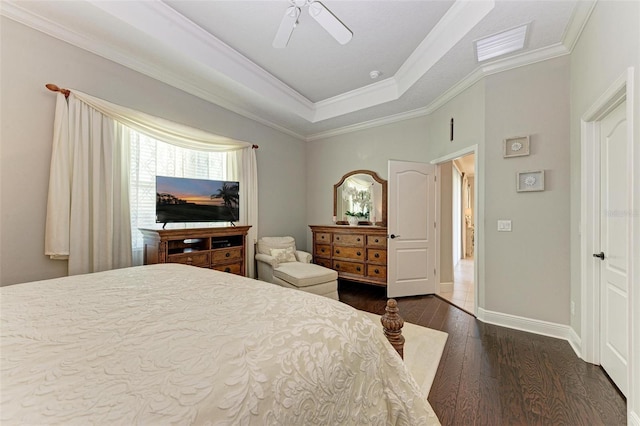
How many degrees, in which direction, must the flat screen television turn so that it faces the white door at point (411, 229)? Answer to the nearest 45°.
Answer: approximately 45° to its left

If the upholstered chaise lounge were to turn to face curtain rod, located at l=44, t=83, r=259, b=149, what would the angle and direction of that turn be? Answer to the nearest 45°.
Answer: approximately 90° to its right

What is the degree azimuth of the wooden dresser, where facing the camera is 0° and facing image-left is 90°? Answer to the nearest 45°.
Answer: approximately 45°

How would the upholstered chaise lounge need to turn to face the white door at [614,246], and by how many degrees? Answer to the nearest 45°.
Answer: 0° — it already faces it

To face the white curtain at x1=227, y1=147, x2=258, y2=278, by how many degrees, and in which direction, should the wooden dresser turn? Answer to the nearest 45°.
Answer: approximately 45° to its right

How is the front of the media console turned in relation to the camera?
facing the viewer and to the right of the viewer

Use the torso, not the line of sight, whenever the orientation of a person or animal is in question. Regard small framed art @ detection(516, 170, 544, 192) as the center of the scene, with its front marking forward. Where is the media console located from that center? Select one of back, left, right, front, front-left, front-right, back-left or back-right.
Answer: front-right
